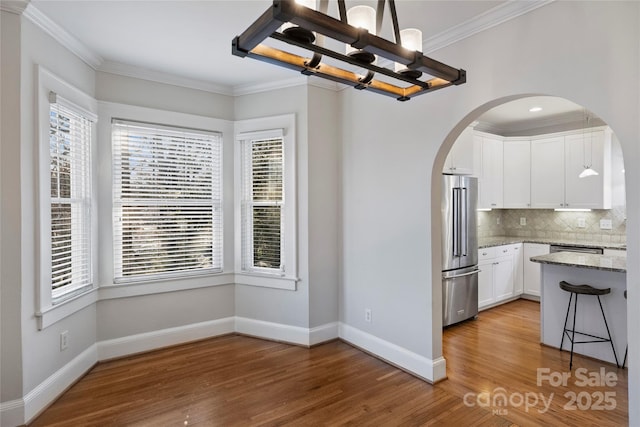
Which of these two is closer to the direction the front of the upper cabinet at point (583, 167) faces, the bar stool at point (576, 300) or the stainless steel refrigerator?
the bar stool

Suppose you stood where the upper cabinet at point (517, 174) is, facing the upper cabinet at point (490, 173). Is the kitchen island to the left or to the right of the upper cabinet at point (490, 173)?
left

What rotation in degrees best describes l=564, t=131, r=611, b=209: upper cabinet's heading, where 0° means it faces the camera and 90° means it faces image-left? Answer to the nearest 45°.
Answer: approximately 0°

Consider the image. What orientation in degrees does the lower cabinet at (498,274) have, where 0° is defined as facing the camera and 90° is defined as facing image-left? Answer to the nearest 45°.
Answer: approximately 315°

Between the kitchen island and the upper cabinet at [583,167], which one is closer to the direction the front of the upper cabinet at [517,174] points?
the kitchen island

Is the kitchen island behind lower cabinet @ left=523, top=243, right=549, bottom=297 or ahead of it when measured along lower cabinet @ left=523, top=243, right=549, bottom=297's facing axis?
ahead

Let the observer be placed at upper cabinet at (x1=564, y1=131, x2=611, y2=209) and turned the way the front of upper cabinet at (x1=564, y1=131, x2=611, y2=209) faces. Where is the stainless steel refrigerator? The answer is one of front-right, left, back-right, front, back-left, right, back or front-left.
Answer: front-right

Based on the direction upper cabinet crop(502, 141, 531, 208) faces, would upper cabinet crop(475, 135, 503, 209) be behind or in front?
in front

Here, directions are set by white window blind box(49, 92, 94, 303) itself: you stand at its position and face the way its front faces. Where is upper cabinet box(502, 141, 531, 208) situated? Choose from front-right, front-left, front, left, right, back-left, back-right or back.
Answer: front-left

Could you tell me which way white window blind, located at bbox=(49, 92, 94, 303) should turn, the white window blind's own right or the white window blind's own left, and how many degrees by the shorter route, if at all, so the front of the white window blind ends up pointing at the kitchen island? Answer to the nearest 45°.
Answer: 0° — it already faces it

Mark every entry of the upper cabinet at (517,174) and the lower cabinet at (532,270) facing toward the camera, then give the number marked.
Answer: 2
